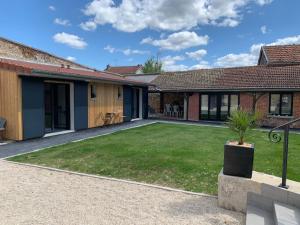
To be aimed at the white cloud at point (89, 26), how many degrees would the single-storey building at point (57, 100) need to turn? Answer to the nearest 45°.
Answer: approximately 135° to its left

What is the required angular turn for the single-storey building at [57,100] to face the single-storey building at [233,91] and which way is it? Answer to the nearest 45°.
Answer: approximately 45° to its left

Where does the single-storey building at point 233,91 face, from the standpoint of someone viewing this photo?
facing the viewer

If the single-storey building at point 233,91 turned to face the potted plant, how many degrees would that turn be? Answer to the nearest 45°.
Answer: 0° — it already faces it

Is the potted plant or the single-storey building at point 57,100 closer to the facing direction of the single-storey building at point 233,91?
the potted plant

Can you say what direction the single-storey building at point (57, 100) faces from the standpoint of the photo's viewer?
facing the viewer and to the right of the viewer

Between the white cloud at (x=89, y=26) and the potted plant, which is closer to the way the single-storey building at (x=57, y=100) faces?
the potted plant

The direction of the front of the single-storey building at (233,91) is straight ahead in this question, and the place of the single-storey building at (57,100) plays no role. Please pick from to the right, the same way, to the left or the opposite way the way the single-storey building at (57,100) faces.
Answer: to the left

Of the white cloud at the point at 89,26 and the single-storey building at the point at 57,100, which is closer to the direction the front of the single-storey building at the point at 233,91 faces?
the single-storey building

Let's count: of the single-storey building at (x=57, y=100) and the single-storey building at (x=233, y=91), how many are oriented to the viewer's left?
0
